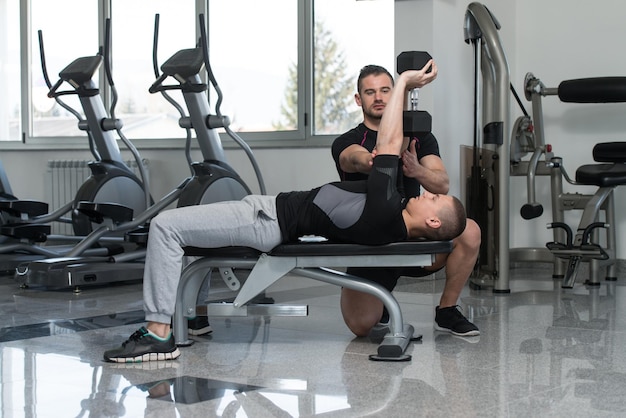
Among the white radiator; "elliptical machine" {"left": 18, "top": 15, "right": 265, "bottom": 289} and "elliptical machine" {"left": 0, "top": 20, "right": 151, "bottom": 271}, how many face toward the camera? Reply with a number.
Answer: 1

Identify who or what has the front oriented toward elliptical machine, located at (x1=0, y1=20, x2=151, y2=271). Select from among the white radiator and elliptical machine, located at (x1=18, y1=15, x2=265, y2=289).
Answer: the white radiator

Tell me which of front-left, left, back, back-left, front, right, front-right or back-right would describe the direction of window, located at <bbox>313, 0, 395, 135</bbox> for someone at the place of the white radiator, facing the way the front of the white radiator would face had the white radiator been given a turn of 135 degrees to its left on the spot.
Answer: right

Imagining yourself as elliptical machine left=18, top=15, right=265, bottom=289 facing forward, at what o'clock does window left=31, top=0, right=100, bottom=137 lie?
The window is roughly at 10 o'clock from the elliptical machine.

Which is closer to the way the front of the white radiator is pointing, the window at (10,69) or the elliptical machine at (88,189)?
the elliptical machine

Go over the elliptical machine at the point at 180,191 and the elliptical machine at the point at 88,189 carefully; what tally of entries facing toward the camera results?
0

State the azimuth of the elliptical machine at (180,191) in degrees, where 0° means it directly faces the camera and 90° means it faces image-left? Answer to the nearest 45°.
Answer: approximately 225°

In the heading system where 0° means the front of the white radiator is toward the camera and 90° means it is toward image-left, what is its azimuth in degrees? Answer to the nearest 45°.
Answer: approximately 0°

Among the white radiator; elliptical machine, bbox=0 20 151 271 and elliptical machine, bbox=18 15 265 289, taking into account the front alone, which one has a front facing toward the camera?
the white radiator

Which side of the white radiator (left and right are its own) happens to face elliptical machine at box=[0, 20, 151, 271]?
front
